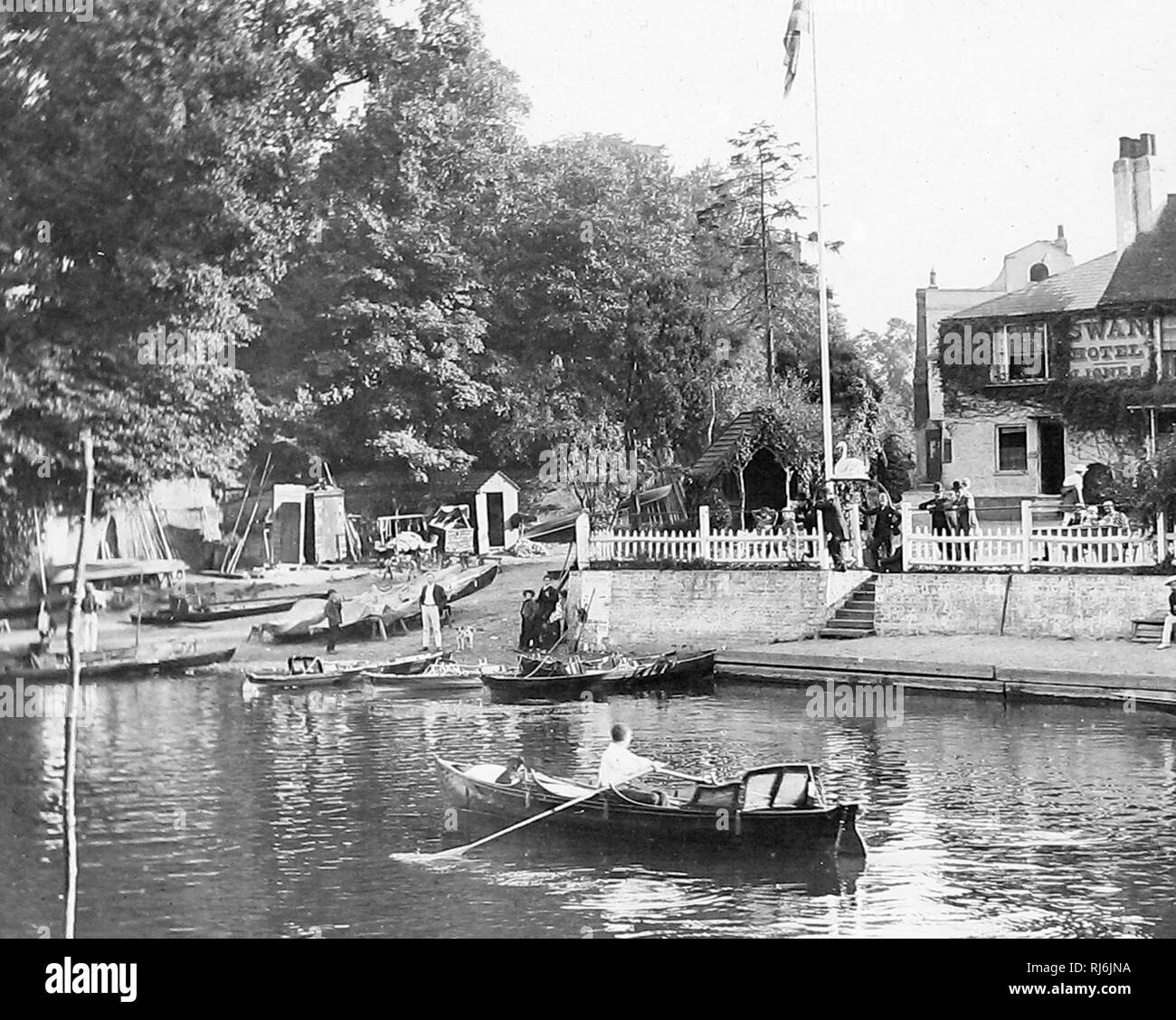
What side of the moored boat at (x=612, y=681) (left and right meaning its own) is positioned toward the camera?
right

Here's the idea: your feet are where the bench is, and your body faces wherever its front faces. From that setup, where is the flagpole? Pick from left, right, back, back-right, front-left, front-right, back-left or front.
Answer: front-right

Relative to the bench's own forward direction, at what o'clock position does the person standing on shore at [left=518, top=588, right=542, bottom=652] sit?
The person standing on shore is roughly at 2 o'clock from the bench.

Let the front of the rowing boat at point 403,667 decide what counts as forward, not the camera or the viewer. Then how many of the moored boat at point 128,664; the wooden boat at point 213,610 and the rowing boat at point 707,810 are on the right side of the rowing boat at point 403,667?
1

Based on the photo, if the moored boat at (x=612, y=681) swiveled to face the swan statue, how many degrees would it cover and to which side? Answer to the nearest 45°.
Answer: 0° — it already faces it

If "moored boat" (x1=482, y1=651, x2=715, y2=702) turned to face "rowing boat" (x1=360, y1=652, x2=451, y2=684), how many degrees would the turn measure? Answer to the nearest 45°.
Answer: approximately 180°

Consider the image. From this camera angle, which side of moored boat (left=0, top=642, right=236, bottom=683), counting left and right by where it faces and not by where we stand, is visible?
right

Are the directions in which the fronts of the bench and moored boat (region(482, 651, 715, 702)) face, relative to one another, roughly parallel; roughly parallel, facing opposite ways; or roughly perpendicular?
roughly perpendicular
